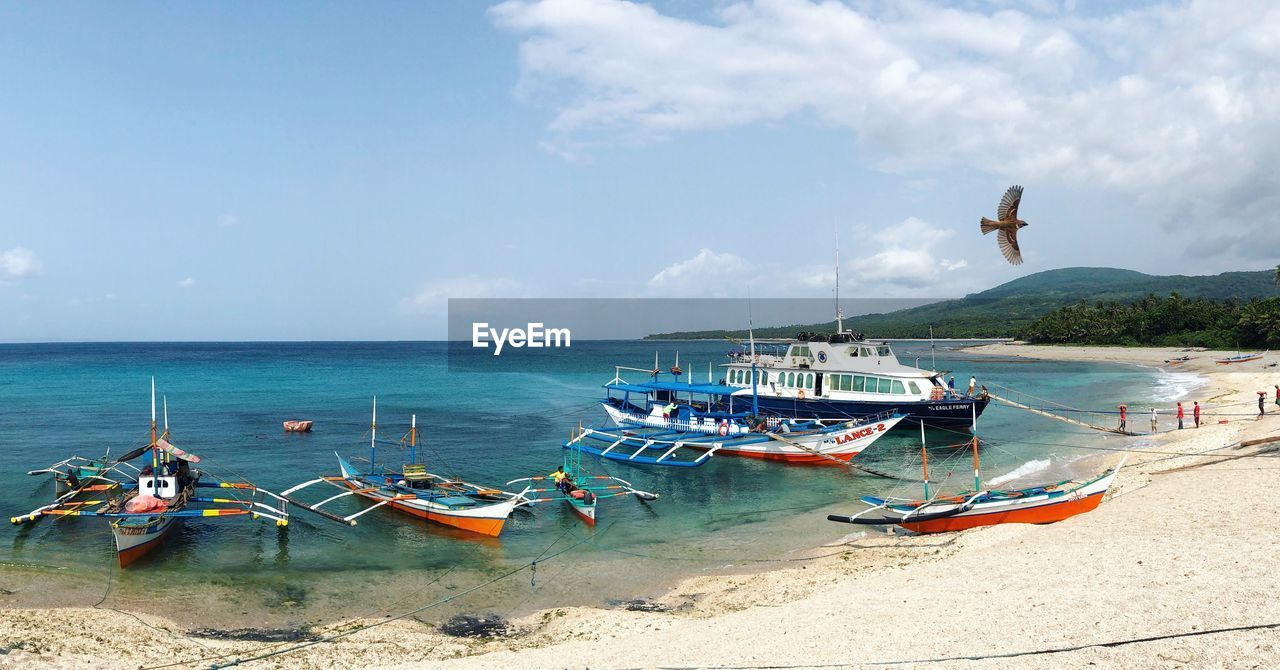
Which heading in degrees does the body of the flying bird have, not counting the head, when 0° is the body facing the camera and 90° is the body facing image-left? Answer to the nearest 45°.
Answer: approximately 270°

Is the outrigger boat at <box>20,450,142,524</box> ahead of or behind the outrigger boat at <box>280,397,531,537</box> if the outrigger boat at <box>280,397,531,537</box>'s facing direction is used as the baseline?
behind

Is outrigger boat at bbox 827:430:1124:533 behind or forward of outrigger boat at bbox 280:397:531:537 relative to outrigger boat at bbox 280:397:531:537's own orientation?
forward

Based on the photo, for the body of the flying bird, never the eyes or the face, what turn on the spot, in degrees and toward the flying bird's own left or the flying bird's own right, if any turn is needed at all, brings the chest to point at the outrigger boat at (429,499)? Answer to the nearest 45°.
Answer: approximately 180°

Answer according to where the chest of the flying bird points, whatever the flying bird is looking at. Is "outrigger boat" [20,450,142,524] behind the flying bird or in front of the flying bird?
behind

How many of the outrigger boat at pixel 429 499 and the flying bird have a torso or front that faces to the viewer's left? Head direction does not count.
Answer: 0

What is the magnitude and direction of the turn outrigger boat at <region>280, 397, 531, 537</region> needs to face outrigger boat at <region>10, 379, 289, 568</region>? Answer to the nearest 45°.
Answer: approximately 135° to its right

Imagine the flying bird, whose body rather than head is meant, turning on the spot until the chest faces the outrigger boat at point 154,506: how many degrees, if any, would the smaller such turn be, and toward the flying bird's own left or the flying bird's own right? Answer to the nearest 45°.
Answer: approximately 180°
